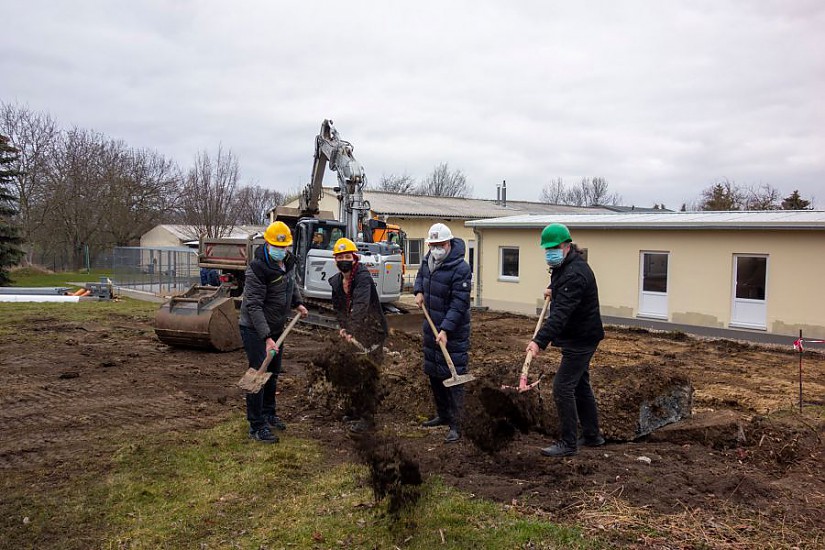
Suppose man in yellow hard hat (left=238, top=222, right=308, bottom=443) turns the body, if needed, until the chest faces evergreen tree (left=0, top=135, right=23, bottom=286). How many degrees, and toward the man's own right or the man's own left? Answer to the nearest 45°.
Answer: approximately 180°

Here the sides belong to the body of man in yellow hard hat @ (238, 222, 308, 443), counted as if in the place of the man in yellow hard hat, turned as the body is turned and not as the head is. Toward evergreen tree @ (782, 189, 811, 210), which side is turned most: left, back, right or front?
left

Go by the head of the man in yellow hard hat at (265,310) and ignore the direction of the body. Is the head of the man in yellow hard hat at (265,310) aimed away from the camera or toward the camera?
toward the camera

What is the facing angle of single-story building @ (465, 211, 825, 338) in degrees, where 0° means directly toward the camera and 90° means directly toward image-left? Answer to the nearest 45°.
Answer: approximately 0°

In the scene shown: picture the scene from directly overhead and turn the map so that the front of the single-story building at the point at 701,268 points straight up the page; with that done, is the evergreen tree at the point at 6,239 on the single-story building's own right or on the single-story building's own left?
on the single-story building's own right

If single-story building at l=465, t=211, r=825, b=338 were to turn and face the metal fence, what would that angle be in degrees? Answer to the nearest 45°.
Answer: approximately 90° to its right

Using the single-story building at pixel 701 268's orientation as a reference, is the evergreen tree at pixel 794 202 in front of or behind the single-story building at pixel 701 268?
behind

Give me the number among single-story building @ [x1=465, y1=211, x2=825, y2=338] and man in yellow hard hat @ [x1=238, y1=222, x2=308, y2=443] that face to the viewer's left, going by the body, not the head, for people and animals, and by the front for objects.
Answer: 0

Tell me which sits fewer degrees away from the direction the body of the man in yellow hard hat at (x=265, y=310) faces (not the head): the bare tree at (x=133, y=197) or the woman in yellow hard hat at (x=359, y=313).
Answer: the woman in yellow hard hat

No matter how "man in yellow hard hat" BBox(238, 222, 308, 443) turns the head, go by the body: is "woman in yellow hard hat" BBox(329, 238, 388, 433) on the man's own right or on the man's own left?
on the man's own left

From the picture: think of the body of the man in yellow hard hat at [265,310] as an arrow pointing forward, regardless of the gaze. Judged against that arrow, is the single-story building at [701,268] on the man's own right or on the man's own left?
on the man's own left

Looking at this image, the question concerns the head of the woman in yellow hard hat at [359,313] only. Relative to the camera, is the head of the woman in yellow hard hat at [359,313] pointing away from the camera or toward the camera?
toward the camera

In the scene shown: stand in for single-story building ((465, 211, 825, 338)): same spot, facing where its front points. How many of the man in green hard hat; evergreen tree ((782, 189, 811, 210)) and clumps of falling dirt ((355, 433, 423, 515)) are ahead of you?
2

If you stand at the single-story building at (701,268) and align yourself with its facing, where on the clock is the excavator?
The excavator is roughly at 2 o'clock from the single-story building.

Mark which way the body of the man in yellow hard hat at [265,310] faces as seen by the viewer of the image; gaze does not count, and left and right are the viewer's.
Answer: facing the viewer and to the right of the viewer
